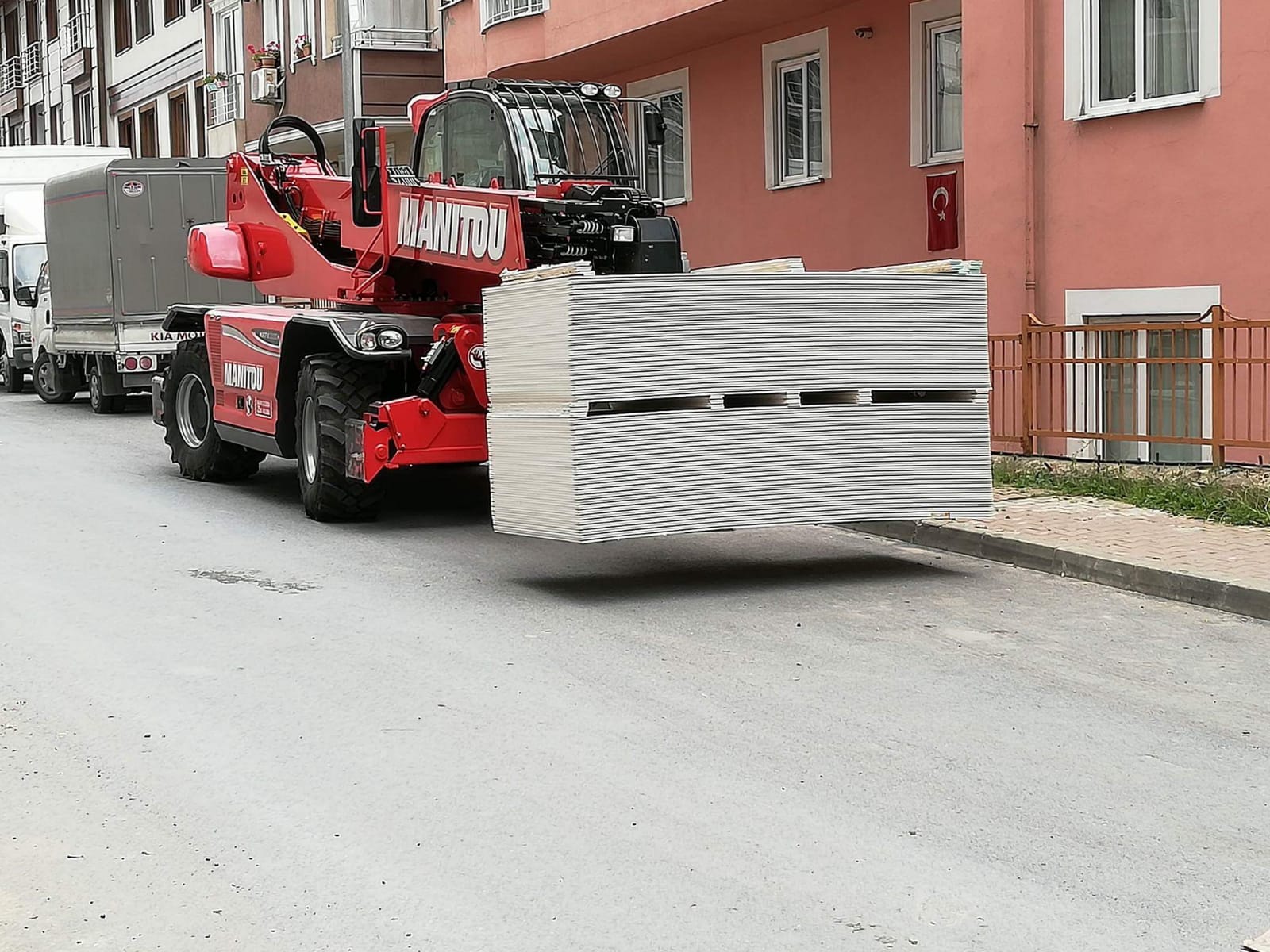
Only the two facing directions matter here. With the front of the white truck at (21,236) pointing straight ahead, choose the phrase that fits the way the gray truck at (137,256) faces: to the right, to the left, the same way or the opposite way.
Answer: the opposite way

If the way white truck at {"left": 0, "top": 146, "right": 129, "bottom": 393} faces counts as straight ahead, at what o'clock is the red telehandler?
The red telehandler is roughly at 1 o'clock from the white truck.

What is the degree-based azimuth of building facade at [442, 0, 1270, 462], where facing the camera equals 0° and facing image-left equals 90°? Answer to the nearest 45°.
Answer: approximately 45°

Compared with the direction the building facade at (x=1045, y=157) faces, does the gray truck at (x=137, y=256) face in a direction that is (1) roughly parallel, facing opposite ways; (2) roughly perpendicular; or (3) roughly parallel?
roughly perpendicular

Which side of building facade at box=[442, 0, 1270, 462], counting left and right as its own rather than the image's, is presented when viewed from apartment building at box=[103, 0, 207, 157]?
right

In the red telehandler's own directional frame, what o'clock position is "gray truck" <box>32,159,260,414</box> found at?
The gray truck is roughly at 7 o'clock from the red telehandler.

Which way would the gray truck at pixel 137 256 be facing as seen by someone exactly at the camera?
facing away from the viewer and to the left of the viewer

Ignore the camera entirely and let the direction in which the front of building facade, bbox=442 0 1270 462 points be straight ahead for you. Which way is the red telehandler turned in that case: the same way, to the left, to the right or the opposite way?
to the left

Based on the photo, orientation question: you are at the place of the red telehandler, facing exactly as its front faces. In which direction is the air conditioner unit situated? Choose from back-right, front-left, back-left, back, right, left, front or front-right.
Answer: back-left

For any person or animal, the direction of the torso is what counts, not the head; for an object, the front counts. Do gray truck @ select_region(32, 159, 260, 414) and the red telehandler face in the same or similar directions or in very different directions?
very different directions

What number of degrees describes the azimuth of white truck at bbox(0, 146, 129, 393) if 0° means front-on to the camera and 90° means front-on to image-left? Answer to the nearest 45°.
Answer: approximately 315°

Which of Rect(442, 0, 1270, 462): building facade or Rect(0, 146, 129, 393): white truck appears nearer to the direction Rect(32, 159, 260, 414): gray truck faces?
the white truck

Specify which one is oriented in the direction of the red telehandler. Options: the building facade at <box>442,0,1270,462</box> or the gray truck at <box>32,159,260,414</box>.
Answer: the building facade

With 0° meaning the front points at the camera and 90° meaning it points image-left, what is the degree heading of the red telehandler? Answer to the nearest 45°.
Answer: approximately 315°
